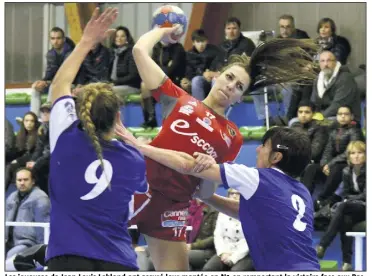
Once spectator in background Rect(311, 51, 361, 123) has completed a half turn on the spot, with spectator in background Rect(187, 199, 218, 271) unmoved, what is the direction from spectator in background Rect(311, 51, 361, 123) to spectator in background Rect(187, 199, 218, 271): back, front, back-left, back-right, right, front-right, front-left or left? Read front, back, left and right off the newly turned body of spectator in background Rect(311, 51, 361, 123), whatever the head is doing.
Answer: back

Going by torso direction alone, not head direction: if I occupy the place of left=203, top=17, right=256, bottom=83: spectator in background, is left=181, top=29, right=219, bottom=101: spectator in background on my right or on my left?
on my right

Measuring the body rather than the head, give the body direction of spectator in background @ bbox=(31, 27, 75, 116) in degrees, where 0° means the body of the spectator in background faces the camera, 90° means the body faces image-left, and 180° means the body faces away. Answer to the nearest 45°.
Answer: approximately 45°

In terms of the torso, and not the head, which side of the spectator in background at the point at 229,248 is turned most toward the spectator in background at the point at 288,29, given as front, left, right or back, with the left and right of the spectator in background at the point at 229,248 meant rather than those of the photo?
back

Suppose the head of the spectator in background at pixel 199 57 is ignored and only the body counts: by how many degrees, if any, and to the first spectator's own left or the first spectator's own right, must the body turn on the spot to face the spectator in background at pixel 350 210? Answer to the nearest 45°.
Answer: approximately 45° to the first spectator's own left

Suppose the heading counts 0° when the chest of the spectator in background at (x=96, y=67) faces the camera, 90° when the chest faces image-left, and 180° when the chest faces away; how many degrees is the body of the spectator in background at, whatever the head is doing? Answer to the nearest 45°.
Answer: approximately 45°

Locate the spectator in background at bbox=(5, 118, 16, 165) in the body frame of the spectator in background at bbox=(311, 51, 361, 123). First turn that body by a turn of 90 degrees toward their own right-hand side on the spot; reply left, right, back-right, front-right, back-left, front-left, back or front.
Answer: front-left

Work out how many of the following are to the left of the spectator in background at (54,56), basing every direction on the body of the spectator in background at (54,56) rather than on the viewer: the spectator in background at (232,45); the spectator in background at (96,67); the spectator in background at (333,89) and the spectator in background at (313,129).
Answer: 4

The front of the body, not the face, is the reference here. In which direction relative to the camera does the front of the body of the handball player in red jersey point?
toward the camera

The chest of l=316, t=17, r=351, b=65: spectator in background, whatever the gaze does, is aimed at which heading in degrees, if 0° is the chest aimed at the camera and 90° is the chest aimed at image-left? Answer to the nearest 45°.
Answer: approximately 45°

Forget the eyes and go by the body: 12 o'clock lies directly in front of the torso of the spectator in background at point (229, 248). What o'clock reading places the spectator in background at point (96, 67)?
the spectator in background at point (96, 67) is roughly at 5 o'clock from the spectator in background at point (229, 248).

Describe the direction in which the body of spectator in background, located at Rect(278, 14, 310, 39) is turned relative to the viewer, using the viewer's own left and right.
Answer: facing the viewer and to the left of the viewer

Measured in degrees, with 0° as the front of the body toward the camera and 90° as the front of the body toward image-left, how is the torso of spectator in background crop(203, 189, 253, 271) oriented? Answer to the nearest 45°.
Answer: approximately 0°

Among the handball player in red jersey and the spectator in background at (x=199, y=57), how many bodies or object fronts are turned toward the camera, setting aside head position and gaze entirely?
2

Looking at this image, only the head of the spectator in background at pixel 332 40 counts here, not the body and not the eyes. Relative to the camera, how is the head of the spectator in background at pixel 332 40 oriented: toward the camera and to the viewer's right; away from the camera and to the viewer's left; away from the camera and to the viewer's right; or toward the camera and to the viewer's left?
toward the camera and to the viewer's left

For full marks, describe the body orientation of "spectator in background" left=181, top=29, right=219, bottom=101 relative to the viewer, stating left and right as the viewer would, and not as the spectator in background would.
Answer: facing the viewer

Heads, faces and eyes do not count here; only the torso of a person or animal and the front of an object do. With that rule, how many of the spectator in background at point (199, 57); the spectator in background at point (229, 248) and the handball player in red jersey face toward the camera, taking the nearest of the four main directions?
3
